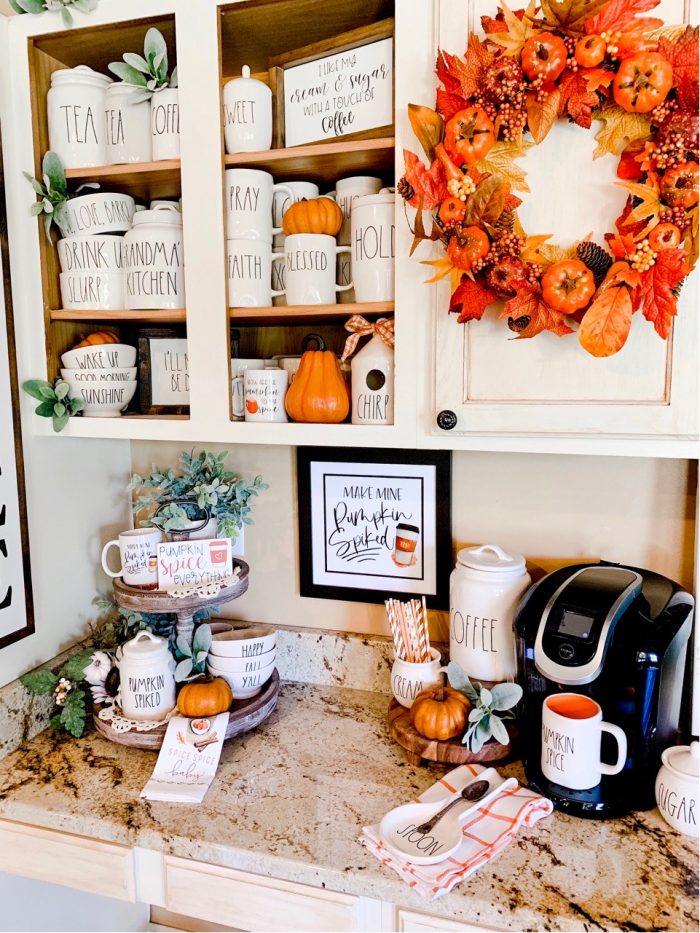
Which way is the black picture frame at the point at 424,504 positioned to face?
toward the camera

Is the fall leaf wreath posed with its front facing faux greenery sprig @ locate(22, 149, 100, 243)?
no

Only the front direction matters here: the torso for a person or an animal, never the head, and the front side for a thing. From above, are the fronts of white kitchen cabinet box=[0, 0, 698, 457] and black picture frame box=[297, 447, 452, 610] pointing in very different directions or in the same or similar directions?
same or similar directions

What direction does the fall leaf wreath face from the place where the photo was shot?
facing the viewer

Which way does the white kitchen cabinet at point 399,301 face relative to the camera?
toward the camera

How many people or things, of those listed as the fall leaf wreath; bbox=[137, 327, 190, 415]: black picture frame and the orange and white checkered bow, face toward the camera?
3

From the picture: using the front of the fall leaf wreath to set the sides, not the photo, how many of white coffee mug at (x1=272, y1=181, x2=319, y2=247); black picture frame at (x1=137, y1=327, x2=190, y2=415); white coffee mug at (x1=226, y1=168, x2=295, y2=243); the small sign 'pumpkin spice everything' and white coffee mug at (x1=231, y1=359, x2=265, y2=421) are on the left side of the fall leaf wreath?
0

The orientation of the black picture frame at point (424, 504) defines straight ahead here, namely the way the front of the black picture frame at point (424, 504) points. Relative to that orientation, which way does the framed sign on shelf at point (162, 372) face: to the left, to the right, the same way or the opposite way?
the same way

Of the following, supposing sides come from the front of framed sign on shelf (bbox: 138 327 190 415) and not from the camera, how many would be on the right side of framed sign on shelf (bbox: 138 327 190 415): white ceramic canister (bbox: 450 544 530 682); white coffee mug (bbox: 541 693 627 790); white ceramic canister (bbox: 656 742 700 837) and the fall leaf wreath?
0

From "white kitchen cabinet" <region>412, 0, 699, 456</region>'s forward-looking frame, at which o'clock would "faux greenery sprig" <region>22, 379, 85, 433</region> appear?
The faux greenery sprig is roughly at 3 o'clock from the white kitchen cabinet.

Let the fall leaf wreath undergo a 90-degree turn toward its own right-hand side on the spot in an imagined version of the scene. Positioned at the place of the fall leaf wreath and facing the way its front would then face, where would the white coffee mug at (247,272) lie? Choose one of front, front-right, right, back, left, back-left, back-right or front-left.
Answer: front

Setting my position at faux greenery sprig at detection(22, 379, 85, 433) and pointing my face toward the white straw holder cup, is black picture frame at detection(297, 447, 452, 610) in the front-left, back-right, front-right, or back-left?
front-left

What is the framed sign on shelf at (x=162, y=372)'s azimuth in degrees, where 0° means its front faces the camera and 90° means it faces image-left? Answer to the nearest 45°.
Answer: approximately 0°

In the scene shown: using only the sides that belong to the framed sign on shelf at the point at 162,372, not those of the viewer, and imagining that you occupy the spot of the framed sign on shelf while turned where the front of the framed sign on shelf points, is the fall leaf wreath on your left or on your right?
on your left
